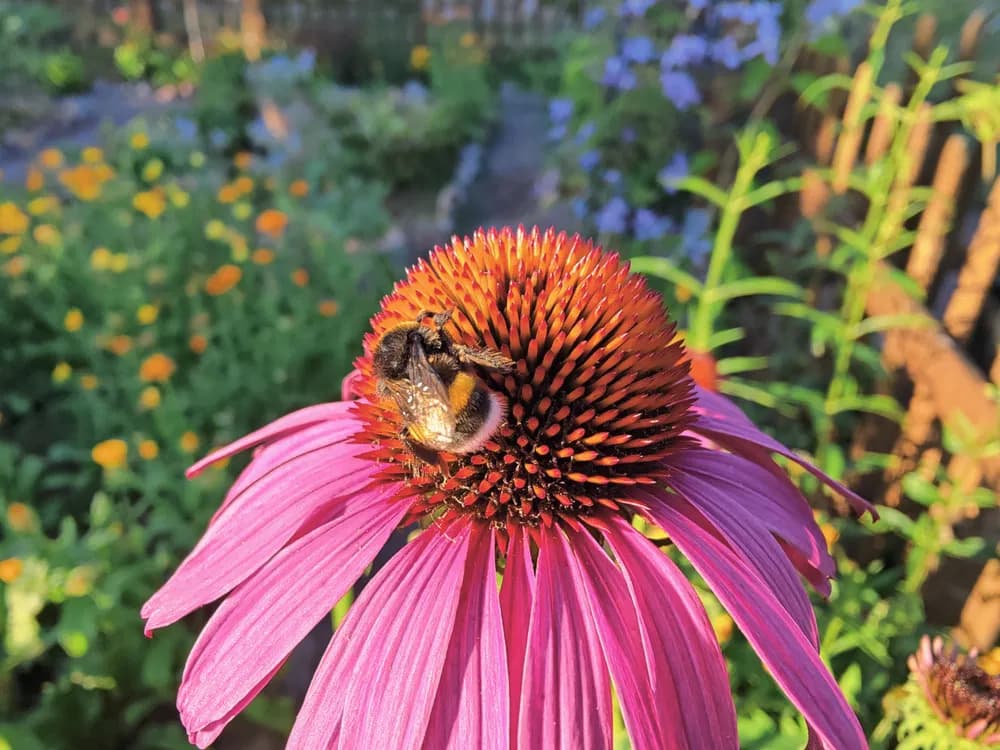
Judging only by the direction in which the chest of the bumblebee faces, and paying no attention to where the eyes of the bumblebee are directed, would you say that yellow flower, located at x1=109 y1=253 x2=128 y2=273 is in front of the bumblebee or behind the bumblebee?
in front

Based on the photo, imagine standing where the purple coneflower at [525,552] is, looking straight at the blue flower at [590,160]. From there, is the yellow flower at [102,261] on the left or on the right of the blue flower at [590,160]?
left

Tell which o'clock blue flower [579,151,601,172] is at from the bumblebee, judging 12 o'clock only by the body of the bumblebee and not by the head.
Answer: The blue flower is roughly at 2 o'clock from the bumblebee.

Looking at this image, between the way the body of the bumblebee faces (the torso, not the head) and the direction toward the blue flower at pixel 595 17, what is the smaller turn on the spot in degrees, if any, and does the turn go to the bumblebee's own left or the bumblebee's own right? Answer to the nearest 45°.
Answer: approximately 45° to the bumblebee's own right

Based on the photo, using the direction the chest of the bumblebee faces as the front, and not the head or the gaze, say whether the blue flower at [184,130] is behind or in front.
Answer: in front

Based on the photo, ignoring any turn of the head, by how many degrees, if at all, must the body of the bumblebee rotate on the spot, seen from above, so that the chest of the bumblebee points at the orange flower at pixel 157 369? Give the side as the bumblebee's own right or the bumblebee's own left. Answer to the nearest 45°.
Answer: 0° — it already faces it

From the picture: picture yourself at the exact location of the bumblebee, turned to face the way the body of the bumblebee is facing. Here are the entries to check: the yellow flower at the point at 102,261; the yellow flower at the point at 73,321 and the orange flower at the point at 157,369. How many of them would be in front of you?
3

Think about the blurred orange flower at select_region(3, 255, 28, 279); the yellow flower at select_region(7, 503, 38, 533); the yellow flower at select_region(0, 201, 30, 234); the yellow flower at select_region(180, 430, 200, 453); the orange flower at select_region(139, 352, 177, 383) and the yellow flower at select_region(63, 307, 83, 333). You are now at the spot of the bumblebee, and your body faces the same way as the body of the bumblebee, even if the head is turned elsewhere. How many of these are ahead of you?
6

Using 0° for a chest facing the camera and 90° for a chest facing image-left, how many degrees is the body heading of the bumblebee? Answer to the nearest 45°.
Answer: approximately 135°

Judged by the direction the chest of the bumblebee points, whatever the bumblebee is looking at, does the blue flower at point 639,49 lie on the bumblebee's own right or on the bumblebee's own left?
on the bumblebee's own right

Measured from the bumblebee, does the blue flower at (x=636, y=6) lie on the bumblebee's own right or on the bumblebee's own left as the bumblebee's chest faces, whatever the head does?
on the bumblebee's own right

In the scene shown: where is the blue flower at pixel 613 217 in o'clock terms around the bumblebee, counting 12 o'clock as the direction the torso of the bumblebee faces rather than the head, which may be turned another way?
The blue flower is roughly at 2 o'clock from the bumblebee.

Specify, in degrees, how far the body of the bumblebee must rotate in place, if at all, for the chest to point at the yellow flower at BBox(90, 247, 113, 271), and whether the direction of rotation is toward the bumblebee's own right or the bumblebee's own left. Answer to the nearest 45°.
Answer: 0° — it already faces it

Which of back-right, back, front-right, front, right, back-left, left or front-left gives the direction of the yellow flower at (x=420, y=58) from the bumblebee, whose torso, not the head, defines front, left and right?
front-right

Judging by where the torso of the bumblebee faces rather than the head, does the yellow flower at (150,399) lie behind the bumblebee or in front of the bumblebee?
in front

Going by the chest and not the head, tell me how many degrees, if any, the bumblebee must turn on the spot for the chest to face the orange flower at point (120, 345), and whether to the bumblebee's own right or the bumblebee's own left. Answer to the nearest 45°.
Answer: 0° — it already faces it

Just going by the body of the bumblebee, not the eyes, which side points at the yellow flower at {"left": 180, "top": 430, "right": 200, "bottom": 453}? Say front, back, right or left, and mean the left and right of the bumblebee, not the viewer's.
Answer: front
